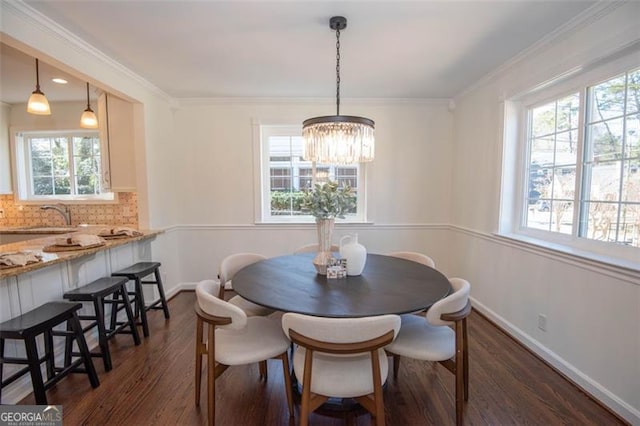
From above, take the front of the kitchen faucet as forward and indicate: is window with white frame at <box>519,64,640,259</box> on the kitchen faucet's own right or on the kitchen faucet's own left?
on the kitchen faucet's own left

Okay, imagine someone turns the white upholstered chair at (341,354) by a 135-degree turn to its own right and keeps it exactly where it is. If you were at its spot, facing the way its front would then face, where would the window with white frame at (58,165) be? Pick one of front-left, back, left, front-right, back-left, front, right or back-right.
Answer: back

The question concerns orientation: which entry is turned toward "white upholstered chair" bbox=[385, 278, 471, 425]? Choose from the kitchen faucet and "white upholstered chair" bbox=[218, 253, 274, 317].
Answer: "white upholstered chair" bbox=[218, 253, 274, 317]

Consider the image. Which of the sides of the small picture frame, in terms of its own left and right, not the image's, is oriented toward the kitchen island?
right

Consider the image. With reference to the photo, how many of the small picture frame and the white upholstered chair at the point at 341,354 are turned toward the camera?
1

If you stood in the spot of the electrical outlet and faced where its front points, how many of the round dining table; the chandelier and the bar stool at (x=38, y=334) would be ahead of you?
3

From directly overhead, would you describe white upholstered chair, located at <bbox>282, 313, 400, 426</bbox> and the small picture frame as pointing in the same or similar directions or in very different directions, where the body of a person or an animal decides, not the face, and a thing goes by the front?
very different directions

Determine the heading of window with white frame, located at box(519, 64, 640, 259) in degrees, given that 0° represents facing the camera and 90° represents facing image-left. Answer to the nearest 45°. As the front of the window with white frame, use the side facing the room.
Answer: approximately 45°

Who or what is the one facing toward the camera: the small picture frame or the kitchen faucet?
the small picture frame

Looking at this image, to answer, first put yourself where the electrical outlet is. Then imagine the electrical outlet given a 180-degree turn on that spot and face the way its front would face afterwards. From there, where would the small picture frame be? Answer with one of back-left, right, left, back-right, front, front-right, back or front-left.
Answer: back

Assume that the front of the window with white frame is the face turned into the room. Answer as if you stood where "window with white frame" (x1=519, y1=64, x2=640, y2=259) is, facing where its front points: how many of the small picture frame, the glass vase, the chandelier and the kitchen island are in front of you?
4

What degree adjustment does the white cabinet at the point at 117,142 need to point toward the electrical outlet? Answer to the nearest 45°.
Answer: approximately 90° to its left

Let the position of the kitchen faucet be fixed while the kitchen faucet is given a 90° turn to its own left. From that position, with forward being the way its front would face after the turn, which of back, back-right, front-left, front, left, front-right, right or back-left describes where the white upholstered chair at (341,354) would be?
front

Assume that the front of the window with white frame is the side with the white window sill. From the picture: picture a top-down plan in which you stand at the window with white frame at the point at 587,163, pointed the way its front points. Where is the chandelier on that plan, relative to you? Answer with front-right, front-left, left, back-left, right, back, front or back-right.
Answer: front

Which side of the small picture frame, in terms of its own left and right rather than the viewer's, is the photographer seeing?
front

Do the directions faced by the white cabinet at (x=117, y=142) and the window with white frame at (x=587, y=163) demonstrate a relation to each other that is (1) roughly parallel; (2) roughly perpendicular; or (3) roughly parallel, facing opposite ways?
roughly perpendicular

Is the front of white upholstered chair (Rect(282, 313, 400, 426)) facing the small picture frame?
yes

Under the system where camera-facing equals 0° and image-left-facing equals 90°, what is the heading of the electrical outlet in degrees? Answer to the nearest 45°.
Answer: approximately 45°
